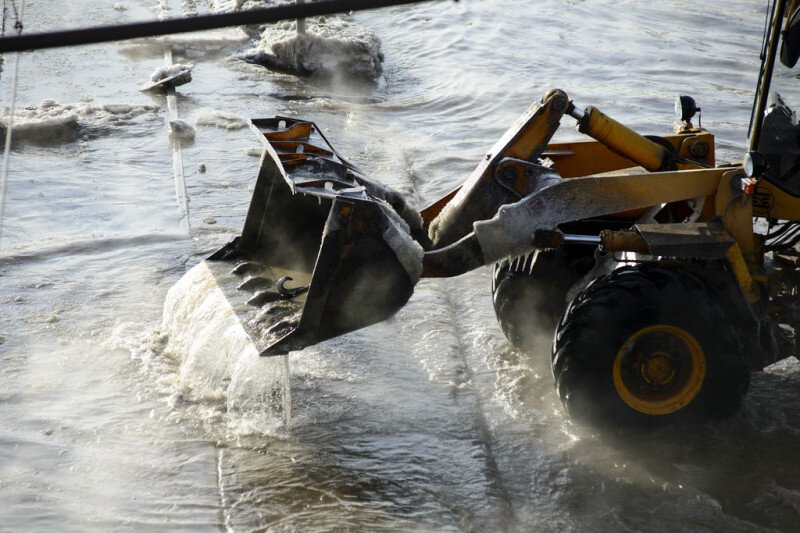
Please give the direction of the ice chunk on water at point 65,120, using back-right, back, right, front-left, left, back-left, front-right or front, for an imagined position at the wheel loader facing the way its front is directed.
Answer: right

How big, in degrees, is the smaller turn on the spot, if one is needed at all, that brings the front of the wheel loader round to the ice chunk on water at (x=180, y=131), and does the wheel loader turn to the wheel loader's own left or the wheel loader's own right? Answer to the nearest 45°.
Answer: approximately 90° to the wheel loader's own right

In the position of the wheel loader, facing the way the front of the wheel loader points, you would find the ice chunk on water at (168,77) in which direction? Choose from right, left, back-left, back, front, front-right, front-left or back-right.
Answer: right

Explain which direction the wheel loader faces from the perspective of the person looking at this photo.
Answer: facing the viewer and to the left of the viewer

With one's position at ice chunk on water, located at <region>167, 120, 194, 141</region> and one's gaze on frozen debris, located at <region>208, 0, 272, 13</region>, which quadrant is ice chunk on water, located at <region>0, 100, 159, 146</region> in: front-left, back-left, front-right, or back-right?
front-left

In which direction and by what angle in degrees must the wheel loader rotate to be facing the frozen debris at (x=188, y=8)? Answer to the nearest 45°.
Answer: approximately 90° to its right

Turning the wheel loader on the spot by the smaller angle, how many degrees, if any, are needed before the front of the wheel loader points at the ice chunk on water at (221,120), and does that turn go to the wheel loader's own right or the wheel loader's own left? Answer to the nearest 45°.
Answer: approximately 90° to the wheel loader's own right

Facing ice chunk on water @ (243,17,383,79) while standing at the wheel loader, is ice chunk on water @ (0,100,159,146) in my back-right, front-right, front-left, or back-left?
front-left

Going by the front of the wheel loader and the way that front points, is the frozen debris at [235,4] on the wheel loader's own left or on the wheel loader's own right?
on the wheel loader's own right
